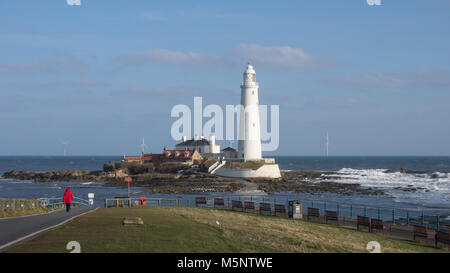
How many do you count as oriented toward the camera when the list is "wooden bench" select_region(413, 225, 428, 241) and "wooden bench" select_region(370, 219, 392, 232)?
0

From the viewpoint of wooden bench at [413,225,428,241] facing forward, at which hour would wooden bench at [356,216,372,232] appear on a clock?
wooden bench at [356,216,372,232] is roughly at 9 o'clock from wooden bench at [413,225,428,241].

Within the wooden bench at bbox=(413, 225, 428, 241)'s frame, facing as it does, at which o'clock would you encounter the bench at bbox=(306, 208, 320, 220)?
The bench is roughly at 9 o'clock from the wooden bench.

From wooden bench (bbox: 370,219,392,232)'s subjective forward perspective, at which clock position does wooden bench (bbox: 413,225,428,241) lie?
wooden bench (bbox: 413,225,428,241) is roughly at 3 o'clock from wooden bench (bbox: 370,219,392,232).

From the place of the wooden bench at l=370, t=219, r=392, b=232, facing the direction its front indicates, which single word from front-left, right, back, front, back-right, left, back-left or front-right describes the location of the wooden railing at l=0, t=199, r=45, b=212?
back-left

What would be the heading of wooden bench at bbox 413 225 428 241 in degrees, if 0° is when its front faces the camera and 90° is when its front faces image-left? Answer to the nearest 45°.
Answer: approximately 225°

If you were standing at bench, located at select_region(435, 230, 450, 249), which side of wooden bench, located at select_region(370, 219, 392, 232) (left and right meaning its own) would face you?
right

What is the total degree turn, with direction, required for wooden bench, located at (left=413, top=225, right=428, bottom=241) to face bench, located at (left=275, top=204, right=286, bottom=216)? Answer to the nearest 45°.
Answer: approximately 90° to its left

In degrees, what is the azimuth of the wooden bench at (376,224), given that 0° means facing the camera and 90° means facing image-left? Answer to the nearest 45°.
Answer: approximately 225°

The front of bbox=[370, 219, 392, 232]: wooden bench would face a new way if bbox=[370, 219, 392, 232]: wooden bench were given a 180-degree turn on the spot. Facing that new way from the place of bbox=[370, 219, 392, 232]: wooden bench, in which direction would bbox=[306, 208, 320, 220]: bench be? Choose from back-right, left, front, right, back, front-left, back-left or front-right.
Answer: right

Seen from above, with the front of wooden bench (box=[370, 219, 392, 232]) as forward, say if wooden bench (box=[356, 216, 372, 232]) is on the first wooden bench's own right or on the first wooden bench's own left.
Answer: on the first wooden bench's own left
